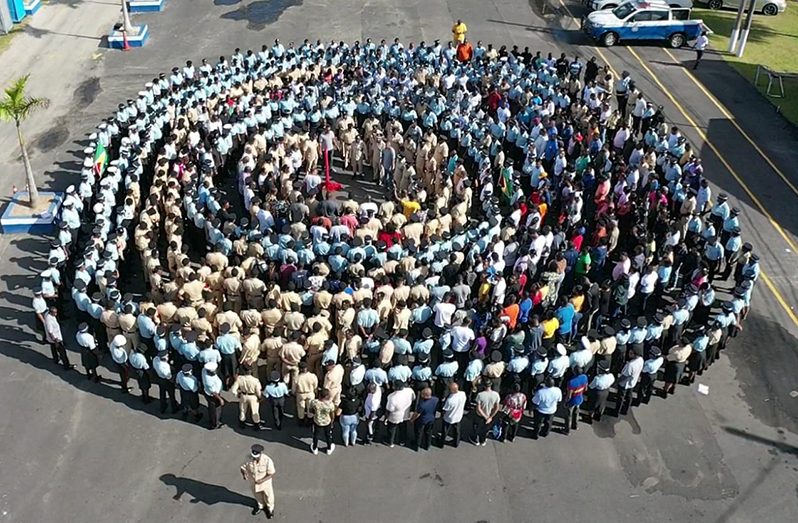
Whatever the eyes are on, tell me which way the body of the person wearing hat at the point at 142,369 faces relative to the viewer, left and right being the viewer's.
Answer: facing away from the viewer and to the right of the viewer

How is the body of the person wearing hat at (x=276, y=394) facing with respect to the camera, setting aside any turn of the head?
away from the camera

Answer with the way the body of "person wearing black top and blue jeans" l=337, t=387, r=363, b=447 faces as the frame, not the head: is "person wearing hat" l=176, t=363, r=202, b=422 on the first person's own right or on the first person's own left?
on the first person's own left

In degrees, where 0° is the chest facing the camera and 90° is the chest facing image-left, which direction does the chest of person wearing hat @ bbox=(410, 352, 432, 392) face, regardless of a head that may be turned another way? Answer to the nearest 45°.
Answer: approximately 180°

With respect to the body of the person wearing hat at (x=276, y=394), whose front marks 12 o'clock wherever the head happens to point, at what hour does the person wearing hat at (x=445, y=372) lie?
the person wearing hat at (x=445, y=372) is roughly at 3 o'clock from the person wearing hat at (x=276, y=394).

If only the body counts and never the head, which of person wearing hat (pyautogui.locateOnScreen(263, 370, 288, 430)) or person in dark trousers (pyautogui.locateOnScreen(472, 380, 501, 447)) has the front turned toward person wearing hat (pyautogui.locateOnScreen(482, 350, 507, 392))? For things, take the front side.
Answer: the person in dark trousers

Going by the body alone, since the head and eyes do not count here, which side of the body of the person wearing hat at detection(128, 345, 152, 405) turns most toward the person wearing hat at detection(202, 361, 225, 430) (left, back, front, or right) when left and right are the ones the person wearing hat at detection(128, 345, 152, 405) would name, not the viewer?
right

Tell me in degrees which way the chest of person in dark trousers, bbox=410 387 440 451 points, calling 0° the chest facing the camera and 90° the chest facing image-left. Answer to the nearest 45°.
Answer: approximately 180°

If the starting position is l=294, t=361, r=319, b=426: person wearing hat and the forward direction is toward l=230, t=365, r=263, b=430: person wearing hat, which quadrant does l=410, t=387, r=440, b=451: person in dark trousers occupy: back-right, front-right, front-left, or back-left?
back-left

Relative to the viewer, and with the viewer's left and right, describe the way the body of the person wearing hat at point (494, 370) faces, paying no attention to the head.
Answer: facing away from the viewer

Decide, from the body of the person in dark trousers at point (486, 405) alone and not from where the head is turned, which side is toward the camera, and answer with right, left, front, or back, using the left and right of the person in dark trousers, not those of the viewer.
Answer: back

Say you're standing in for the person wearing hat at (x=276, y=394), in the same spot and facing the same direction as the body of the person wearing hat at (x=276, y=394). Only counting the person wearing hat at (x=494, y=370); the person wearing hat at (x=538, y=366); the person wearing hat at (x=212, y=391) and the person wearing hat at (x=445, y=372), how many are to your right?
3

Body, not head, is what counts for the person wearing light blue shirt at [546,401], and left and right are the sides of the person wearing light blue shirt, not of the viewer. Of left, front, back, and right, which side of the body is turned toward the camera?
back

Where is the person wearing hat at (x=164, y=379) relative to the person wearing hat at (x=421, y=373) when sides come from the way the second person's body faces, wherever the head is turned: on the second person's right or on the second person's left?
on the second person's left
